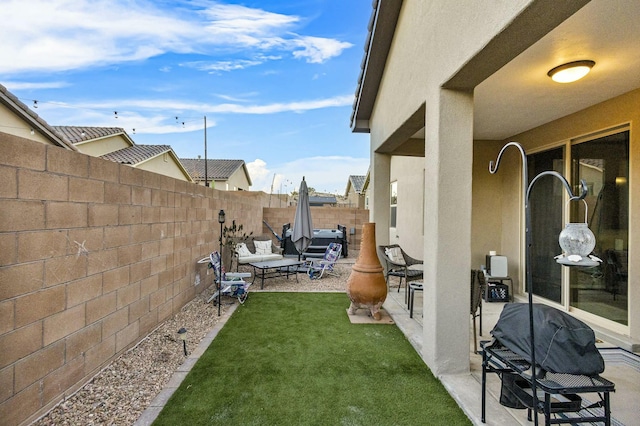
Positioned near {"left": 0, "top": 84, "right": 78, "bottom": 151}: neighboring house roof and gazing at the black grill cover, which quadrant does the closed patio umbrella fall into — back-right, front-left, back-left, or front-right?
front-left

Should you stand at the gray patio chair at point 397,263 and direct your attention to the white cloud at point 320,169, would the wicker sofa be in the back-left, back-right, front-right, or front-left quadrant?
front-left

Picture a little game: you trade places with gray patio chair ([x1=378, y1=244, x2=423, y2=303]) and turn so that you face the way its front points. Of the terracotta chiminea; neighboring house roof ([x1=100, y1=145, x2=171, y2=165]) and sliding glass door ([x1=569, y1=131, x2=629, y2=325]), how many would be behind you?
1
